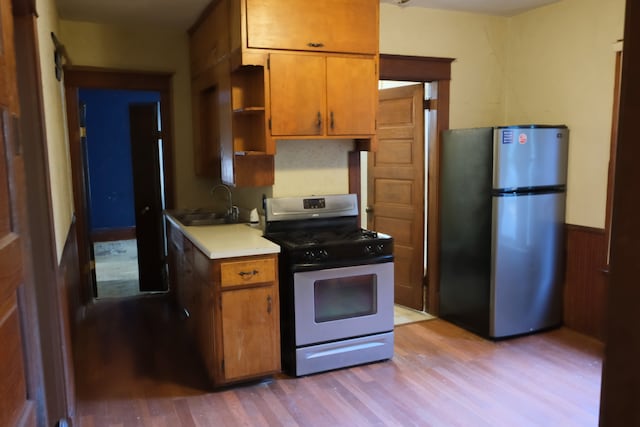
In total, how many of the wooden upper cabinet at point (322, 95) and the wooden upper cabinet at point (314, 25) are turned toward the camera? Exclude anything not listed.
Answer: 2

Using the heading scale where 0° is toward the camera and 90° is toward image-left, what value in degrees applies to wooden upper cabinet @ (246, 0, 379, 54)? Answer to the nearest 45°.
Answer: approximately 0°

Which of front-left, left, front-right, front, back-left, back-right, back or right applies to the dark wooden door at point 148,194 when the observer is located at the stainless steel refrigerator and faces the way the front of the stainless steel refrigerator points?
back-right

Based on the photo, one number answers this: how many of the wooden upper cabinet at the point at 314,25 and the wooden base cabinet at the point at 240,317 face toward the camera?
2

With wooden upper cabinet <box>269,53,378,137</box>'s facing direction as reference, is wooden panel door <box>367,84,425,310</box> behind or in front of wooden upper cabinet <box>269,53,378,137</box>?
behind

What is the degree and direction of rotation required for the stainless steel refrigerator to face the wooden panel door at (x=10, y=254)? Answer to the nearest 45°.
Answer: approximately 45° to its right

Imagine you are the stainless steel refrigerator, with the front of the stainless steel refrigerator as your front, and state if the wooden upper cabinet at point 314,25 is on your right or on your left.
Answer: on your right

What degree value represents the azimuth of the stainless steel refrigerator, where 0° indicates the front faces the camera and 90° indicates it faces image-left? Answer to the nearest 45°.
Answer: approximately 315°
